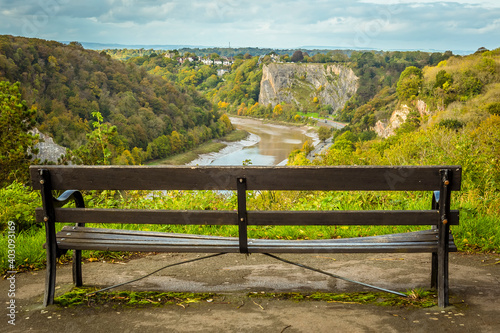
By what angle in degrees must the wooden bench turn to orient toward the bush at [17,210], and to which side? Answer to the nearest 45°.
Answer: approximately 45° to its left

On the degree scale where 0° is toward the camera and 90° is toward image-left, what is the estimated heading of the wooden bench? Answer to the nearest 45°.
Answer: approximately 180°
